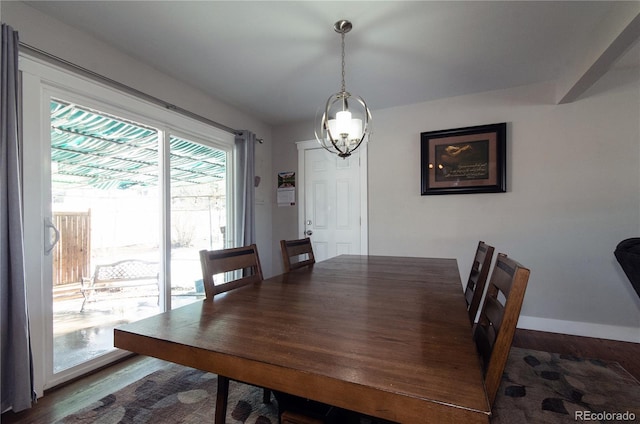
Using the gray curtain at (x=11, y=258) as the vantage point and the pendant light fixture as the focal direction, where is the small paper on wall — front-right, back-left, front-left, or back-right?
front-left

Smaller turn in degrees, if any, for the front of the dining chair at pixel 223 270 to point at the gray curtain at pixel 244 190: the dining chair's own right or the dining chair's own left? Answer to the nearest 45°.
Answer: approximately 135° to the dining chair's own left

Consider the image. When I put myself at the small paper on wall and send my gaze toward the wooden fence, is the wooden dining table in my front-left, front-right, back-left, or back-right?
back-left

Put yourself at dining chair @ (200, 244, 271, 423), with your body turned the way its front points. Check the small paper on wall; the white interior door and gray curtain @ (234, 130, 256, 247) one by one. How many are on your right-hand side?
0

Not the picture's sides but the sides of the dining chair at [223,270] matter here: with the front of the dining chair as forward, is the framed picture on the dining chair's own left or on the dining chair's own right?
on the dining chair's own left

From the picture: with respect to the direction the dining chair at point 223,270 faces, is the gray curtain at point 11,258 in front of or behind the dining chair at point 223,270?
behind

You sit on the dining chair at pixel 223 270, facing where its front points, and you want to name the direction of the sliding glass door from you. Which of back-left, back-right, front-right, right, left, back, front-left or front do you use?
back

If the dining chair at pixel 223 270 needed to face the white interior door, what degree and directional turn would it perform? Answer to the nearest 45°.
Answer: approximately 90° to its left

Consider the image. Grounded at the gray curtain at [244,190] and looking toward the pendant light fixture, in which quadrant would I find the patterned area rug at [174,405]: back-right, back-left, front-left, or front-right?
front-right

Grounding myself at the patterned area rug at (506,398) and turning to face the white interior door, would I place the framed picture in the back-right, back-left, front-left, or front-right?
front-right

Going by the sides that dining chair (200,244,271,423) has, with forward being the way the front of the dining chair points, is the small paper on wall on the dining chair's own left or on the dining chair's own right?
on the dining chair's own left
